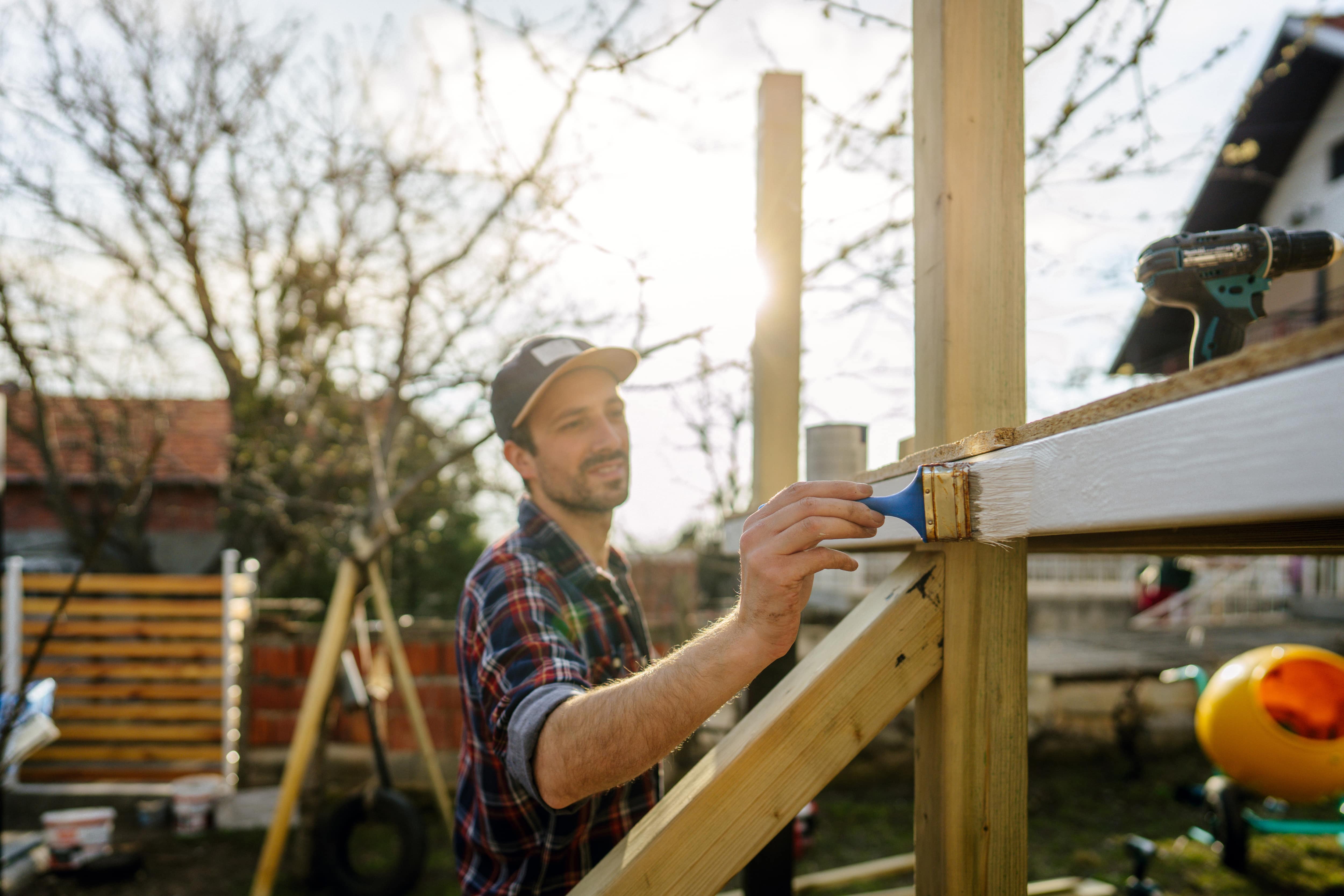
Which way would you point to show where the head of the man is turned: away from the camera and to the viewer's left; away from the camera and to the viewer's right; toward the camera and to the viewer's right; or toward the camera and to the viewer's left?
toward the camera and to the viewer's right

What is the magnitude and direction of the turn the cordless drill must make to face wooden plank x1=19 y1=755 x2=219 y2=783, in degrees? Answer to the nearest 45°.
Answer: approximately 180°

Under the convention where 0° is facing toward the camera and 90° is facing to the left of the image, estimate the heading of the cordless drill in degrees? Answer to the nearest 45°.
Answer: approximately 270°

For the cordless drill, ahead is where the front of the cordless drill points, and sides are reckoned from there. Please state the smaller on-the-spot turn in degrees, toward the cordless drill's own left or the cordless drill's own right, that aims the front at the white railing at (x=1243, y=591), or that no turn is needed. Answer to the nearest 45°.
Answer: approximately 90° to the cordless drill's own left

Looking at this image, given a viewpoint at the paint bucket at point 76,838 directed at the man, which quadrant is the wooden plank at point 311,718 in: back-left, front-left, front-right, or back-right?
front-left

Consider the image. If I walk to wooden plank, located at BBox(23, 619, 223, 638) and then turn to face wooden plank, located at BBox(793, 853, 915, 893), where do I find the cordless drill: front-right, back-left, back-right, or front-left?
front-right

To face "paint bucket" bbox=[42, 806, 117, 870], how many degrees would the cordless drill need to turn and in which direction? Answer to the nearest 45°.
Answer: approximately 180°

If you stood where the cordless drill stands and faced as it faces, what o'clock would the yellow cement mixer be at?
The yellow cement mixer is roughly at 9 o'clock from the cordless drill.
